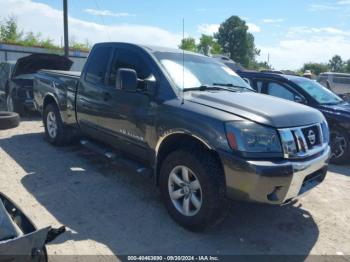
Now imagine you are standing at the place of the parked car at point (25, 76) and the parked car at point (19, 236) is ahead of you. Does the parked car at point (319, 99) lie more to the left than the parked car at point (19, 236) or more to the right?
left

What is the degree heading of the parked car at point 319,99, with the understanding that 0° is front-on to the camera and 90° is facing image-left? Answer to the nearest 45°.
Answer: approximately 315°

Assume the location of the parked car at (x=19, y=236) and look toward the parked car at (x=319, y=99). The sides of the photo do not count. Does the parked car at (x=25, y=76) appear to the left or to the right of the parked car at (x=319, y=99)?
left

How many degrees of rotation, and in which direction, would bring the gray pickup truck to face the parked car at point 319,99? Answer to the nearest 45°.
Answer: approximately 90° to its left

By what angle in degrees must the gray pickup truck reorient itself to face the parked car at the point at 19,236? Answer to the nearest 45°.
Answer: approximately 90° to its right

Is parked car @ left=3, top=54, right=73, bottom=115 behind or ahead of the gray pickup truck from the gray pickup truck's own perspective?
behind

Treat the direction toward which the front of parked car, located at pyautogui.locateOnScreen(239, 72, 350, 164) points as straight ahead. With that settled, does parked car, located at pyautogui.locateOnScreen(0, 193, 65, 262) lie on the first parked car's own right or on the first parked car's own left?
on the first parked car's own right
